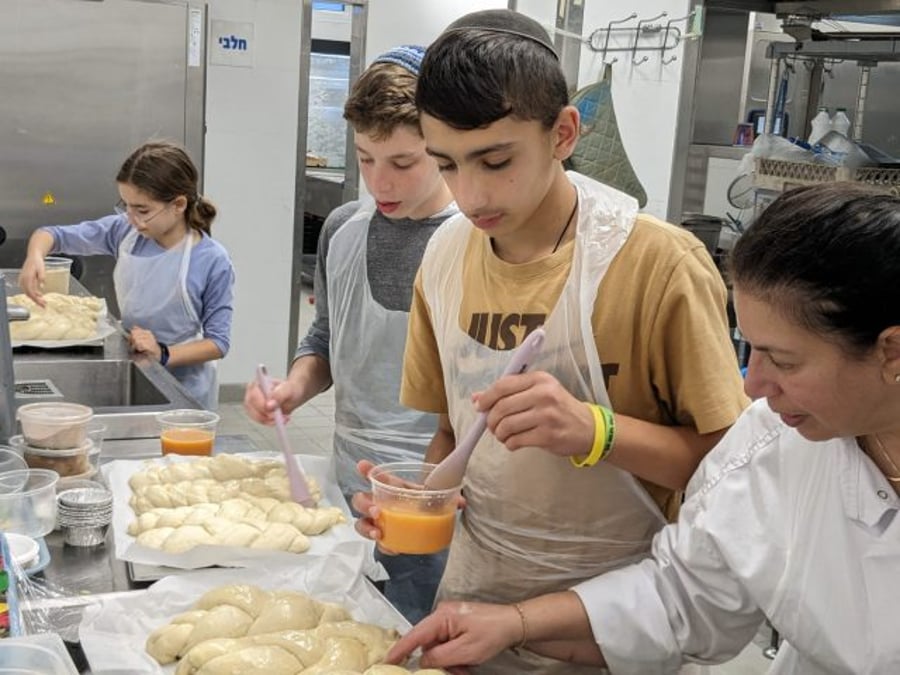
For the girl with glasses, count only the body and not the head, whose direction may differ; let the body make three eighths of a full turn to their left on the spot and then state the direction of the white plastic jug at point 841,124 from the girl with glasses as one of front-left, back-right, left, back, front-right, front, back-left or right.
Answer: front

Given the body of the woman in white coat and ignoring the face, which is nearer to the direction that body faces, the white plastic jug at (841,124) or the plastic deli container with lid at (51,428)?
the plastic deli container with lid

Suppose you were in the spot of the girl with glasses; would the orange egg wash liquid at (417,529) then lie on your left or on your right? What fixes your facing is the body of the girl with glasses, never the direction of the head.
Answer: on your left

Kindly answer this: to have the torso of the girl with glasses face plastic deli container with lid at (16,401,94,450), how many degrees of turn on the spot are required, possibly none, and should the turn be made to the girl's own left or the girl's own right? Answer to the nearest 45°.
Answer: approximately 45° to the girl's own left

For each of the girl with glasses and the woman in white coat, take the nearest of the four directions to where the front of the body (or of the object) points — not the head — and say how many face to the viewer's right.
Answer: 0

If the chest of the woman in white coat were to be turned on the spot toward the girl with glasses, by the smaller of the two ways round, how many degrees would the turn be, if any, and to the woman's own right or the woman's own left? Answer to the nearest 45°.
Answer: approximately 90° to the woman's own right

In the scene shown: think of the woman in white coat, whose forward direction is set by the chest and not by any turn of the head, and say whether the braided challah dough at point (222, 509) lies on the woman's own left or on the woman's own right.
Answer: on the woman's own right

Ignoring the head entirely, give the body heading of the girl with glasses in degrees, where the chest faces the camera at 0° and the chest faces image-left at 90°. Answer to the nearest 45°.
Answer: approximately 45°

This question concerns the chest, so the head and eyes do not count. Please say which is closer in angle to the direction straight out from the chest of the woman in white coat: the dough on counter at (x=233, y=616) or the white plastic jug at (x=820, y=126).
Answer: the dough on counter

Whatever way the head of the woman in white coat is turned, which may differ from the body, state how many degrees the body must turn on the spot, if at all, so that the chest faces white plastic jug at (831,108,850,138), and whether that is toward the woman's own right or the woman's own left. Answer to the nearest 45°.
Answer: approximately 135° to the woman's own right

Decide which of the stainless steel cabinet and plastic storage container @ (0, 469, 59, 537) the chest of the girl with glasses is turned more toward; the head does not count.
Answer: the plastic storage container

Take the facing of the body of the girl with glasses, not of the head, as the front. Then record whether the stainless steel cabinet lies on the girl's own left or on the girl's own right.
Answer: on the girl's own right
